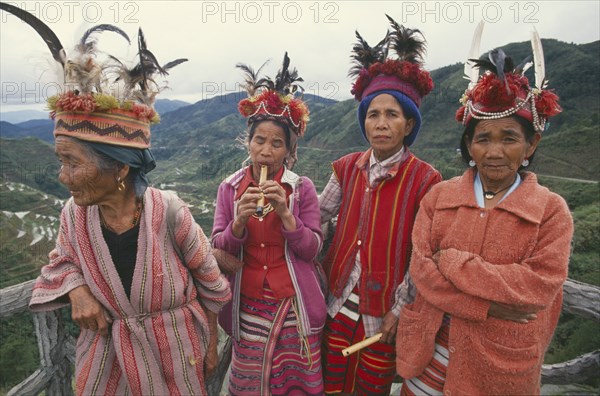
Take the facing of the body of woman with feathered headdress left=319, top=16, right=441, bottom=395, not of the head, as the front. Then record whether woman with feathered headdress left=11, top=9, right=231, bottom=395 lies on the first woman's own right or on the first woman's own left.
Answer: on the first woman's own right

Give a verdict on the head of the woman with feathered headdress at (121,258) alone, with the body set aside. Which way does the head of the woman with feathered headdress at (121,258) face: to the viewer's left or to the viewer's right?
to the viewer's left

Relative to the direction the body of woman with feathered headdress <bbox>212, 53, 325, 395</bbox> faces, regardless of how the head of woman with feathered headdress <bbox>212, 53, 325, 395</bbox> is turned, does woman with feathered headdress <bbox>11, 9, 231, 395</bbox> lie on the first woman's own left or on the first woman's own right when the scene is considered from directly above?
on the first woman's own right

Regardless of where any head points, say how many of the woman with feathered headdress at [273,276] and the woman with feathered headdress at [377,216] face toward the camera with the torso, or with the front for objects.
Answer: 2

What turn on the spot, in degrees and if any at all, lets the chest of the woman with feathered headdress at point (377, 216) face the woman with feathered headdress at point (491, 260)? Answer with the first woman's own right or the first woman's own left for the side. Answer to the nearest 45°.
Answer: approximately 45° to the first woman's own left

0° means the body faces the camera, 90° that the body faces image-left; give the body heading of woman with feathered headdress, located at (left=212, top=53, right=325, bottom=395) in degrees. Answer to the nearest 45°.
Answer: approximately 0°
